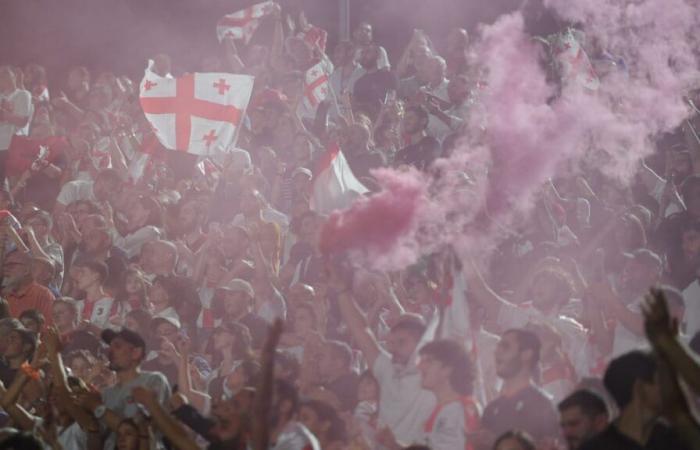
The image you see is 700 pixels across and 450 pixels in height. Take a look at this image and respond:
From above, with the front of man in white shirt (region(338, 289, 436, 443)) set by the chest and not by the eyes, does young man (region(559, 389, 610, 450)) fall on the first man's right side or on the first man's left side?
on the first man's left side

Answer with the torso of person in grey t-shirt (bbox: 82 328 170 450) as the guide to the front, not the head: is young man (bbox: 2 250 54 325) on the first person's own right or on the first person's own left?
on the first person's own right

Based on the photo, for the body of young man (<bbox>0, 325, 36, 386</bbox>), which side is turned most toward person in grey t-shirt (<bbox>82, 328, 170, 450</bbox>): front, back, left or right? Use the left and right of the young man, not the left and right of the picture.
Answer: left

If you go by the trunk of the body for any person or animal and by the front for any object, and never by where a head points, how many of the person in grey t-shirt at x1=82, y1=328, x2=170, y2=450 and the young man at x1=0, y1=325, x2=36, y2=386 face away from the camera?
0

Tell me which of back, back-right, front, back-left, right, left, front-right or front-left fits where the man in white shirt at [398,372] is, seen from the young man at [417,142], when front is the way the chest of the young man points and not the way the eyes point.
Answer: front-left

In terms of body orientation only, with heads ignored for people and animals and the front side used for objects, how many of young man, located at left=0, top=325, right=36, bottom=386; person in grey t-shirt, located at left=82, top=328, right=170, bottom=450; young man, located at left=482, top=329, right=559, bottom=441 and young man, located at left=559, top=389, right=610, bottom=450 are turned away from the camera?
0

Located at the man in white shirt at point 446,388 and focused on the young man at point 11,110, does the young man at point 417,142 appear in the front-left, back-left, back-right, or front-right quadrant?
front-right

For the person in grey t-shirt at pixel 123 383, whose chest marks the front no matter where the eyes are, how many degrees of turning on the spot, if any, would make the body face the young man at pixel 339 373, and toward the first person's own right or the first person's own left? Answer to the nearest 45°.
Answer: approximately 135° to the first person's own left

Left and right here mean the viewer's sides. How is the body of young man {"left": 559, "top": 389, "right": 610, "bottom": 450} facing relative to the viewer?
facing the viewer and to the left of the viewer

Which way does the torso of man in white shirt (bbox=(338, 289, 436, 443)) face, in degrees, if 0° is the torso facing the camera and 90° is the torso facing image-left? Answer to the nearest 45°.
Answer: approximately 45°

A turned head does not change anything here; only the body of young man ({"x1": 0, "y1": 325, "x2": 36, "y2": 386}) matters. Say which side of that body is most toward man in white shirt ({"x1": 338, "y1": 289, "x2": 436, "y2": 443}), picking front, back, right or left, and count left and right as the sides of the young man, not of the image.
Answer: left

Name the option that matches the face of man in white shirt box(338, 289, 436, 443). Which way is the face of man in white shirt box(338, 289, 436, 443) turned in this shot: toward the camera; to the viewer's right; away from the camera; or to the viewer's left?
toward the camera

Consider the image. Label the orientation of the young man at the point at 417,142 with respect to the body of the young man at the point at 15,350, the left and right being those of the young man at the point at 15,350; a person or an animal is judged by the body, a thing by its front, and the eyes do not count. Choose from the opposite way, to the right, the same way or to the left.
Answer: the same way

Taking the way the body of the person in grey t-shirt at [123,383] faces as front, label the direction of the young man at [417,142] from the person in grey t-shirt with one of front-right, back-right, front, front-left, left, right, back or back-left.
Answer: back
